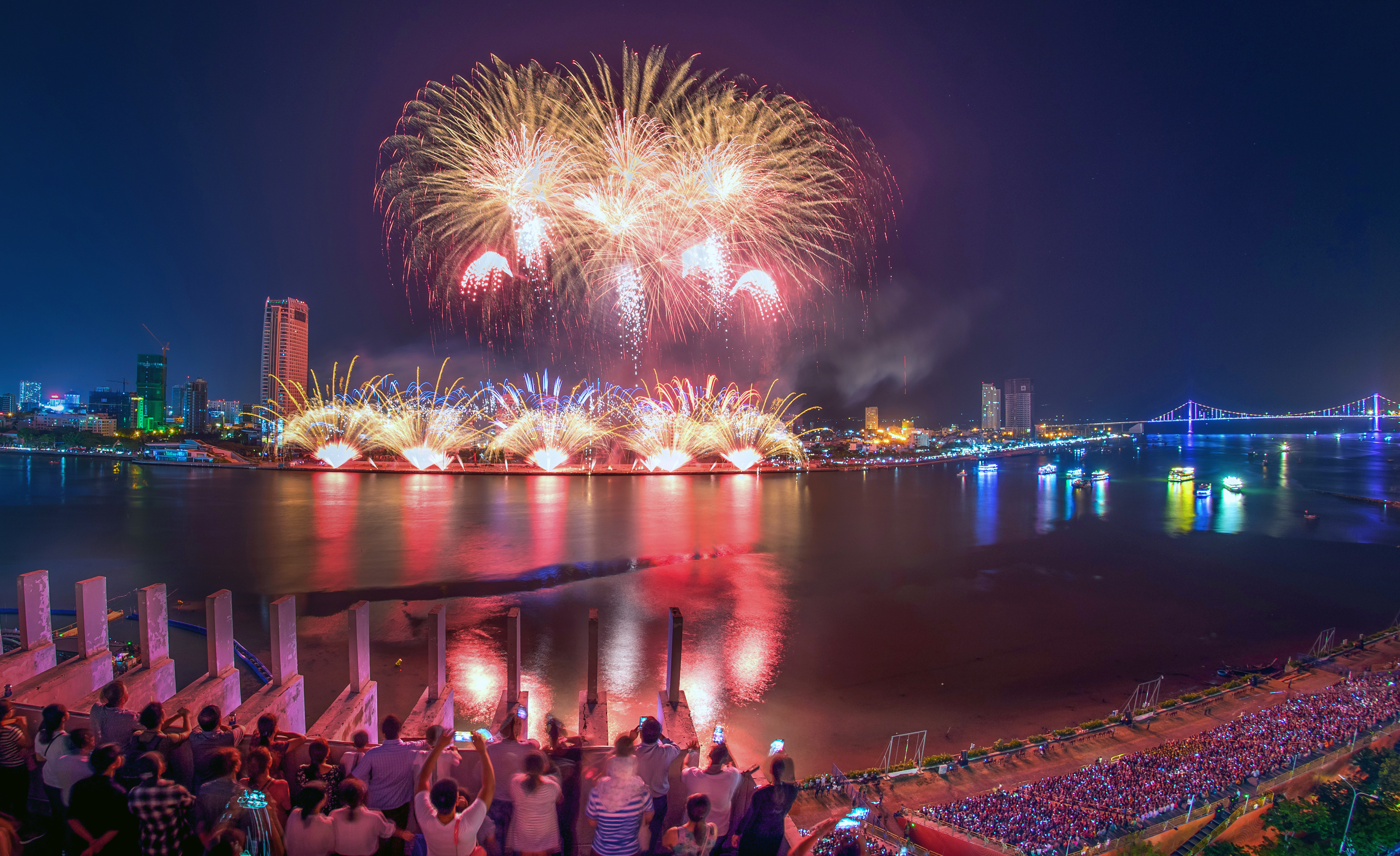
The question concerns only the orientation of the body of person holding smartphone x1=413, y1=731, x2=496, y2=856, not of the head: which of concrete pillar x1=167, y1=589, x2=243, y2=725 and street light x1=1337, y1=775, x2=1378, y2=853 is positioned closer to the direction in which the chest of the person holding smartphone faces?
the concrete pillar

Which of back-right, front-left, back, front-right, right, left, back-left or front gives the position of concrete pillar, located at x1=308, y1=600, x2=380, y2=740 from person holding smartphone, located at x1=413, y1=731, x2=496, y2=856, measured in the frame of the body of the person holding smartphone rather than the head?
front

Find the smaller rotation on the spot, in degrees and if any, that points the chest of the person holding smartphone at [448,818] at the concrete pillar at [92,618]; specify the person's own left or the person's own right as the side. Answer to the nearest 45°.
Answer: approximately 45° to the person's own left

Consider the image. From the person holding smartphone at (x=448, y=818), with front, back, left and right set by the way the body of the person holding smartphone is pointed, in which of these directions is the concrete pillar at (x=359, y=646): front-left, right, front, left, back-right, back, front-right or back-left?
front

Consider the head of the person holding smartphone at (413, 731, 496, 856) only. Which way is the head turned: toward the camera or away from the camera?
away from the camera

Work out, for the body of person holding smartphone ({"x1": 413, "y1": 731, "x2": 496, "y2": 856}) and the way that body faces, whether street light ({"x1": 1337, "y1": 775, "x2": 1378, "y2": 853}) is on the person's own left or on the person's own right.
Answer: on the person's own right

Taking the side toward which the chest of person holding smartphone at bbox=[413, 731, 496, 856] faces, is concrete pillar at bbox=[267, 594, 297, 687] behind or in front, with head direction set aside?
in front

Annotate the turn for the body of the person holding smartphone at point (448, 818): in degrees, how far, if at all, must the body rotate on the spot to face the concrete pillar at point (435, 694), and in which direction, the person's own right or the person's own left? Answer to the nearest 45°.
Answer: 0° — they already face it

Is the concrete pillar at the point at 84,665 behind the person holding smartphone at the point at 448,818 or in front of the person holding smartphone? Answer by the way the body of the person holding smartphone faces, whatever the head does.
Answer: in front

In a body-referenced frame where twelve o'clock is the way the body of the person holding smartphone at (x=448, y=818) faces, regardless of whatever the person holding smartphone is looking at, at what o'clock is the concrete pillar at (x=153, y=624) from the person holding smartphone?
The concrete pillar is roughly at 11 o'clock from the person holding smartphone.

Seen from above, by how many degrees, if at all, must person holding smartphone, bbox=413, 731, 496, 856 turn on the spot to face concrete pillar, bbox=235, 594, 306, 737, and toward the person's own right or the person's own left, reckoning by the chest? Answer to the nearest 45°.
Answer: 0° — they already face it

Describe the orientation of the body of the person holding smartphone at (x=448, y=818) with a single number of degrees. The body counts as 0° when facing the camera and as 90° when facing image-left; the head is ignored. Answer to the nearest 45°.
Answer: approximately 180°
